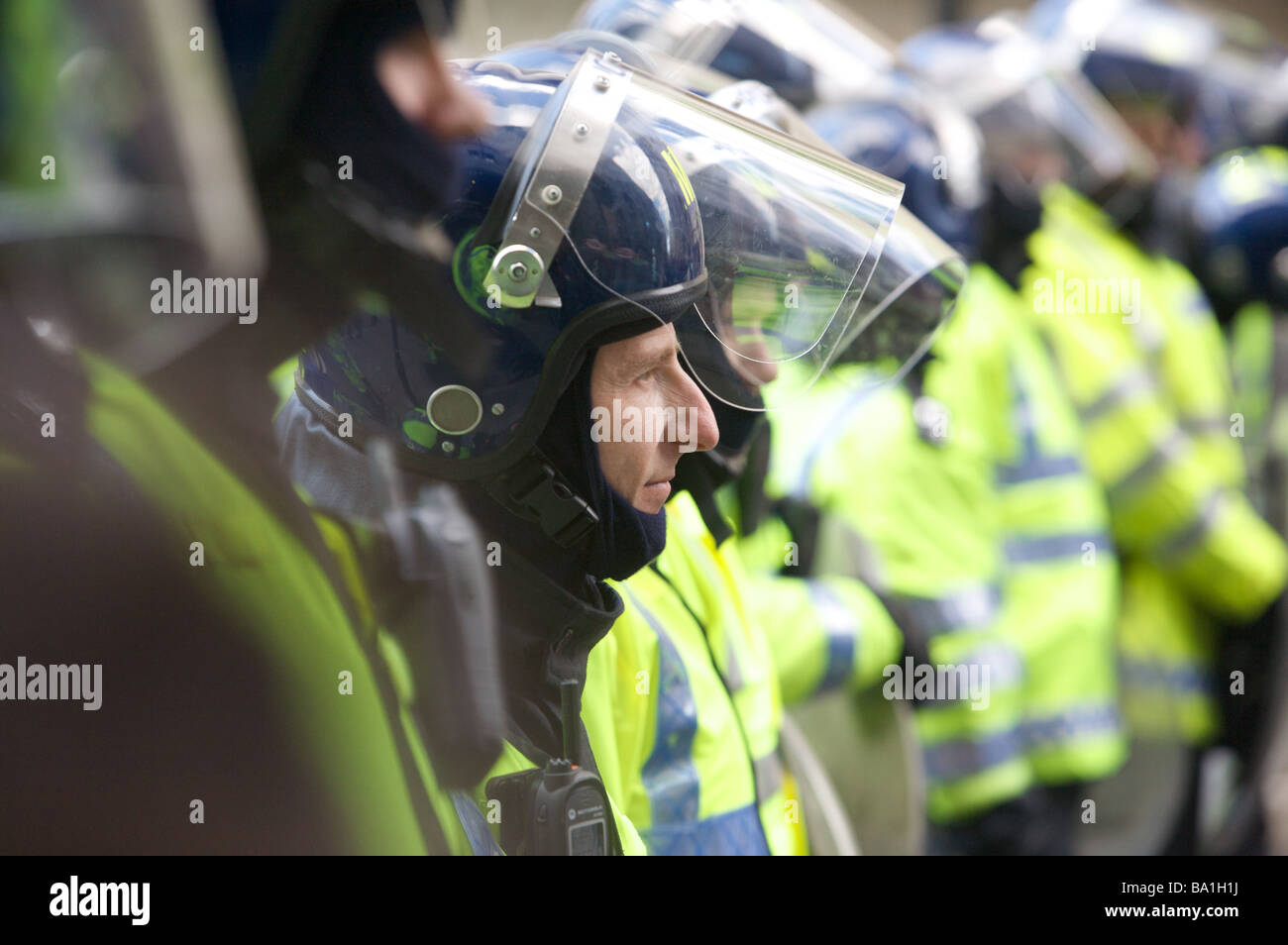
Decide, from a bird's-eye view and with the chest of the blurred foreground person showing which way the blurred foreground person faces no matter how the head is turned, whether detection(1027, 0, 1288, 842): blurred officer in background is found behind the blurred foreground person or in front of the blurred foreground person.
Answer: in front

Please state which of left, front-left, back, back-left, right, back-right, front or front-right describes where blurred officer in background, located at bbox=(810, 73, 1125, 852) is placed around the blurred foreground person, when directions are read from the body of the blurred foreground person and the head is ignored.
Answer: front-left

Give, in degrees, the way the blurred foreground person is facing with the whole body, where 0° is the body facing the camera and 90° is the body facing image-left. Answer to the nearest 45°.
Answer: approximately 270°

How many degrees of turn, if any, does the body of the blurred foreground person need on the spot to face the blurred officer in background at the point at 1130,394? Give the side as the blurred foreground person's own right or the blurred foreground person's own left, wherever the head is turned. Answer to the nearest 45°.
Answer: approximately 45° to the blurred foreground person's own left
